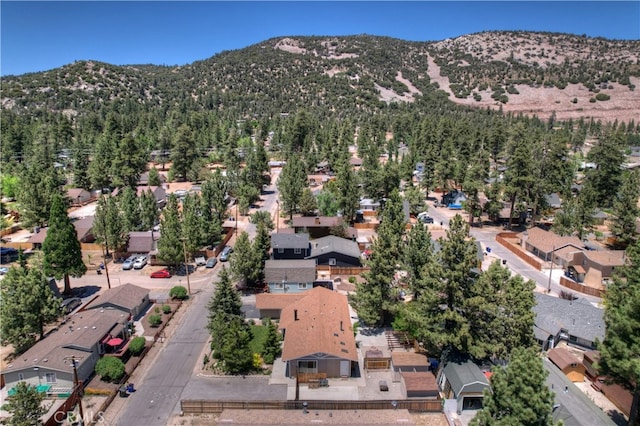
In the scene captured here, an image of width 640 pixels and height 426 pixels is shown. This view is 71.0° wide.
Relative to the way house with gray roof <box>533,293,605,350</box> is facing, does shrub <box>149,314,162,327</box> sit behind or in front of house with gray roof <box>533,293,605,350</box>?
in front

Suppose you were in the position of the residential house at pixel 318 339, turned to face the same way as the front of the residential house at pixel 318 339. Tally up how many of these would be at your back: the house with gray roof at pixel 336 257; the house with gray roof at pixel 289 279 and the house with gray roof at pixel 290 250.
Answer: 3

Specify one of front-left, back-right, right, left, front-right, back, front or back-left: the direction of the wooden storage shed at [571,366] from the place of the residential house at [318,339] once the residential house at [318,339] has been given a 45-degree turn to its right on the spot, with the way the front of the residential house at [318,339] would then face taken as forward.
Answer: back-left

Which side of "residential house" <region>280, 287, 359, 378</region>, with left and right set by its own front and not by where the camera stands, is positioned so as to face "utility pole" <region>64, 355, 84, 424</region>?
right

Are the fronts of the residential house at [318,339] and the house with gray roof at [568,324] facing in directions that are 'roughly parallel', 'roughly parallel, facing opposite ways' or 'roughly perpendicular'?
roughly perpendicular

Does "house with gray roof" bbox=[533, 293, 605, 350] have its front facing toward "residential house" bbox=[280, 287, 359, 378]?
no

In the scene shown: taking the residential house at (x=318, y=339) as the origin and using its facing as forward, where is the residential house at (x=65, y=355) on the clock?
the residential house at (x=65, y=355) is roughly at 3 o'clock from the residential house at (x=318, y=339).

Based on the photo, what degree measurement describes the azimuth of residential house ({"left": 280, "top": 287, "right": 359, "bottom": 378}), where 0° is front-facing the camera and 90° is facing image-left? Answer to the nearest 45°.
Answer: approximately 0°

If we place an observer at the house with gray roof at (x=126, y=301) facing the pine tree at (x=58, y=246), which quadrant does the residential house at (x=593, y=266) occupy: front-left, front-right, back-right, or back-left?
back-right

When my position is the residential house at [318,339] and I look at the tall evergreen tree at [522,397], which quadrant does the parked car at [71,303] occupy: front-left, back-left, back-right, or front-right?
back-right
